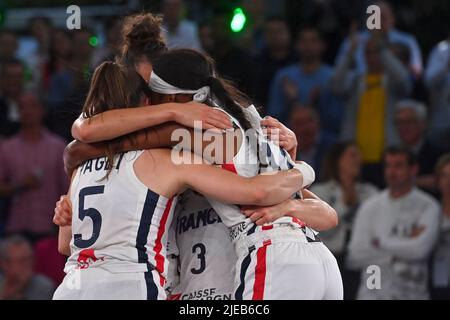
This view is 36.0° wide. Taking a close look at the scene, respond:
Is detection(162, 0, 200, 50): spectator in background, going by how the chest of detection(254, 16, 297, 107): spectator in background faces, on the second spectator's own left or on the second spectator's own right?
on the second spectator's own right

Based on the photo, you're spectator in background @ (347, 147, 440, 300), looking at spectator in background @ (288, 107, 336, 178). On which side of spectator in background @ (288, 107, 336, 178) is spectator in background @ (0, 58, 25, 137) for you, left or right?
left

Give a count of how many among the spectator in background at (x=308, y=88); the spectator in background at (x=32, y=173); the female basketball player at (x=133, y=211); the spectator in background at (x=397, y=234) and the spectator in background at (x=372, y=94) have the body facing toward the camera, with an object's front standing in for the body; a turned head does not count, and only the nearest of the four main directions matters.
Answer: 4

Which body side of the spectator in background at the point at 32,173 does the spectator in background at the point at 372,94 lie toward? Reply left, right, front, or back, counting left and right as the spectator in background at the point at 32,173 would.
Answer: left

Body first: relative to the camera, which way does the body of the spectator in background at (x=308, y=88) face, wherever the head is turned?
toward the camera

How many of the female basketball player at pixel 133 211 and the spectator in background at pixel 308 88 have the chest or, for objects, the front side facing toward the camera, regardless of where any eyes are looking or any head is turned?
1

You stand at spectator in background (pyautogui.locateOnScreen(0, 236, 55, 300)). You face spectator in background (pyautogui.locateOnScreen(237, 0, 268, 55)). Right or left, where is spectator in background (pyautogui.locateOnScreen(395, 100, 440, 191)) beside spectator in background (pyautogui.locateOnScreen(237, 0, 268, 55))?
right

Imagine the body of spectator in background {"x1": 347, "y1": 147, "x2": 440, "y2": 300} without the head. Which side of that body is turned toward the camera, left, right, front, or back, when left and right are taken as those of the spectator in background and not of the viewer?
front
